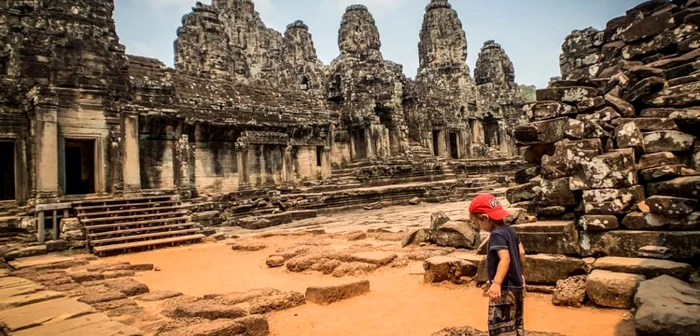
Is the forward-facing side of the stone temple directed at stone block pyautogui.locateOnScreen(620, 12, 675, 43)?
yes

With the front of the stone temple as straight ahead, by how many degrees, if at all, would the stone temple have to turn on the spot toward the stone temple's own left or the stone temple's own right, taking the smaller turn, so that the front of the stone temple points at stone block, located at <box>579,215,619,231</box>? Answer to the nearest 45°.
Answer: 0° — it already faces it

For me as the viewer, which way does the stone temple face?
facing the viewer and to the right of the viewer

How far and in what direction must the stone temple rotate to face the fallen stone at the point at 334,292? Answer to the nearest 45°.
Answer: approximately 45° to its right

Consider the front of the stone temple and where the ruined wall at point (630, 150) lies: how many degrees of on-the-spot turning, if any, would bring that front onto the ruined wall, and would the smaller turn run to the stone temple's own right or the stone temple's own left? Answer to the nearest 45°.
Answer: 0° — it already faces it
